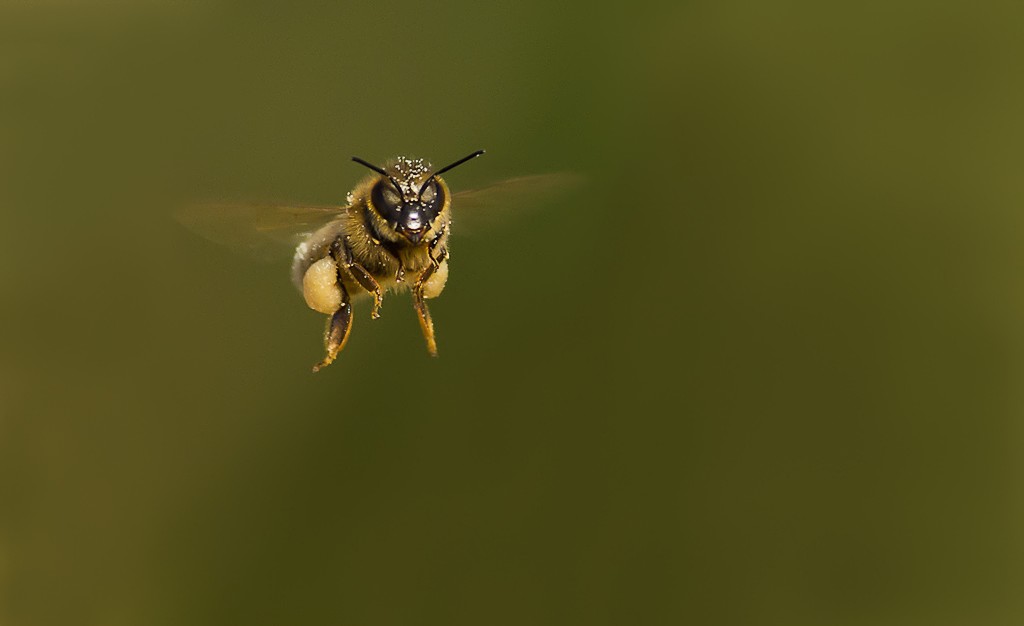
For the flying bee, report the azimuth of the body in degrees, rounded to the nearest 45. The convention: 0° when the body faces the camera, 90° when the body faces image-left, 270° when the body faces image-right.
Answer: approximately 0°
